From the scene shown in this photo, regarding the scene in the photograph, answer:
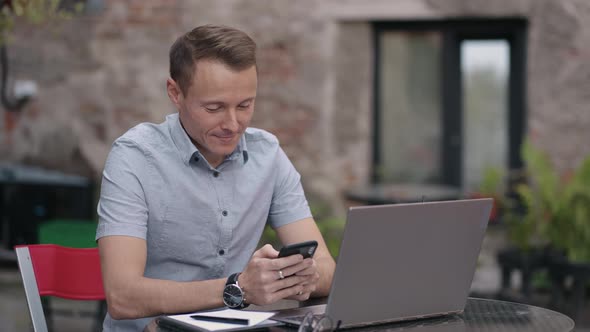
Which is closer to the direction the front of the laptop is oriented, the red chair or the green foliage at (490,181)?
the red chair

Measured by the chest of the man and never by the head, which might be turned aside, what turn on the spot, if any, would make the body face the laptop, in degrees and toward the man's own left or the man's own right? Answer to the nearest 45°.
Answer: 0° — they already face it

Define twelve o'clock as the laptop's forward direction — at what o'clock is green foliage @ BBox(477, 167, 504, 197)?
The green foliage is roughly at 2 o'clock from the laptop.

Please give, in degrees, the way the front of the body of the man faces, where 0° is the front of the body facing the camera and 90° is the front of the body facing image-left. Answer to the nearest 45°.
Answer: approximately 315°

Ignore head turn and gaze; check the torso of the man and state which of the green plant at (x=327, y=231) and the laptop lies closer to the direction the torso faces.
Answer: the laptop

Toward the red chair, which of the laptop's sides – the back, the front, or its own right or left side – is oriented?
front

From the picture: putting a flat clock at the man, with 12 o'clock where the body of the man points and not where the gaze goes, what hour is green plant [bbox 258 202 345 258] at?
The green plant is roughly at 8 o'clock from the man.

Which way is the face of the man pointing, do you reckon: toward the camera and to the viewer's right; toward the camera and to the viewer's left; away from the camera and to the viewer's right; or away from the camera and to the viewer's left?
toward the camera and to the viewer's right

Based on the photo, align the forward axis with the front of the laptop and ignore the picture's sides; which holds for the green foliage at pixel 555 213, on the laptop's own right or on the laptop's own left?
on the laptop's own right

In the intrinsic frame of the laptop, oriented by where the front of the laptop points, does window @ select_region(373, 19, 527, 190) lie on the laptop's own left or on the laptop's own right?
on the laptop's own right

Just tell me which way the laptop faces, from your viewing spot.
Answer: facing away from the viewer and to the left of the viewer

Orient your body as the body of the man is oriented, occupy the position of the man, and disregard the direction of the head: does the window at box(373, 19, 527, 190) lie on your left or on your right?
on your left

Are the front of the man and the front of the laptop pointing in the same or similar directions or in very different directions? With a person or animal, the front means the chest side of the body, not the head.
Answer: very different directions

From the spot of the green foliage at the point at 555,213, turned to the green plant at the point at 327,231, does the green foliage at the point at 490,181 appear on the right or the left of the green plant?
right
